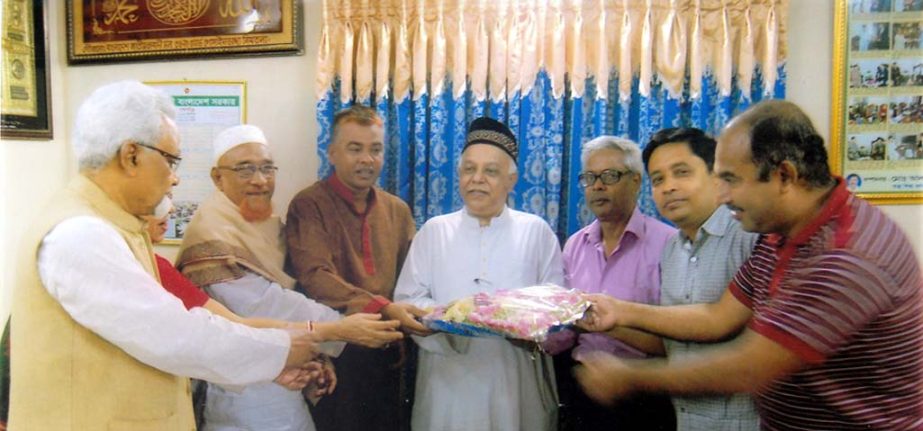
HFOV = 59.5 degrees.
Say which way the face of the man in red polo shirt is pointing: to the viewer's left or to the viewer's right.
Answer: to the viewer's left

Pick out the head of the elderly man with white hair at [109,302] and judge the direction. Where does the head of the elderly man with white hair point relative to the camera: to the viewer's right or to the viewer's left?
to the viewer's right

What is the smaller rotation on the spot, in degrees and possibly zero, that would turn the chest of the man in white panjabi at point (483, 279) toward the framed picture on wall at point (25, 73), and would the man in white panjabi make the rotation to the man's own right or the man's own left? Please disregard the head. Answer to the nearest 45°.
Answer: approximately 90° to the man's own right

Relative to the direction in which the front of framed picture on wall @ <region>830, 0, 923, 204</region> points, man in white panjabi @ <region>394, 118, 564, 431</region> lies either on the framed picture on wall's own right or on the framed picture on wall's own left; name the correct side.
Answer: on the framed picture on wall's own right

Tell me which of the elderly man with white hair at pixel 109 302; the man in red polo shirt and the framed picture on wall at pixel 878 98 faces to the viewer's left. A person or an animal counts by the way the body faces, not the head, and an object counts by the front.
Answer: the man in red polo shirt

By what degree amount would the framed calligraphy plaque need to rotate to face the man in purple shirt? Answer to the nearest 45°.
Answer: approximately 45° to its left

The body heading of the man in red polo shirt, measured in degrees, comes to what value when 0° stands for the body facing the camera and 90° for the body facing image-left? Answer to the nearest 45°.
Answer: approximately 90°
